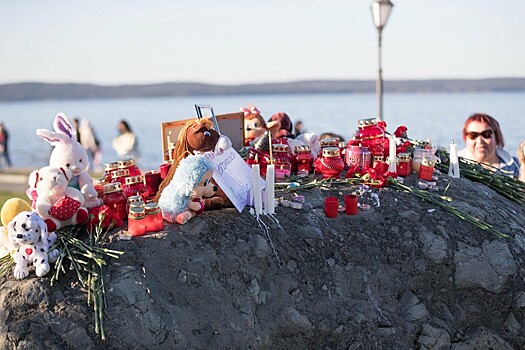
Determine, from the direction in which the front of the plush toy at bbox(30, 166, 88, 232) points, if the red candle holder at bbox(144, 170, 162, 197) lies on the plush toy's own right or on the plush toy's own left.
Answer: on the plush toy's own left

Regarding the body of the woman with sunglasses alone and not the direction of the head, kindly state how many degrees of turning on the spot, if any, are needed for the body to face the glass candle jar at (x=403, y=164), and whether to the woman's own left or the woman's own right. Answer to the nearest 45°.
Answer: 0° — they already face it

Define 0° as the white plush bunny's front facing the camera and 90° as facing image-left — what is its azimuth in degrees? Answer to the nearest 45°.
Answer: approximately 315°

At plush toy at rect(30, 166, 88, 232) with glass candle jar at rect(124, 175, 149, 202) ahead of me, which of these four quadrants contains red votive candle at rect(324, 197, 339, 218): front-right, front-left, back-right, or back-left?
front-right

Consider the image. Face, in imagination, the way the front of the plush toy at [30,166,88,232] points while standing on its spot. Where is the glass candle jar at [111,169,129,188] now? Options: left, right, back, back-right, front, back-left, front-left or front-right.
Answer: back-left

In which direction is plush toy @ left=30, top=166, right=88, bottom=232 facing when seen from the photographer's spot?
facing the viewer

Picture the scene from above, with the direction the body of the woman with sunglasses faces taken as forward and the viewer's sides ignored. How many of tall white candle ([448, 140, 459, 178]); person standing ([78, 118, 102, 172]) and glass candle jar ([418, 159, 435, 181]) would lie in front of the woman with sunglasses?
2

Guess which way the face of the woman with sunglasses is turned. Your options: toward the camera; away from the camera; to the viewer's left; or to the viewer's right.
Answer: toward the camera
